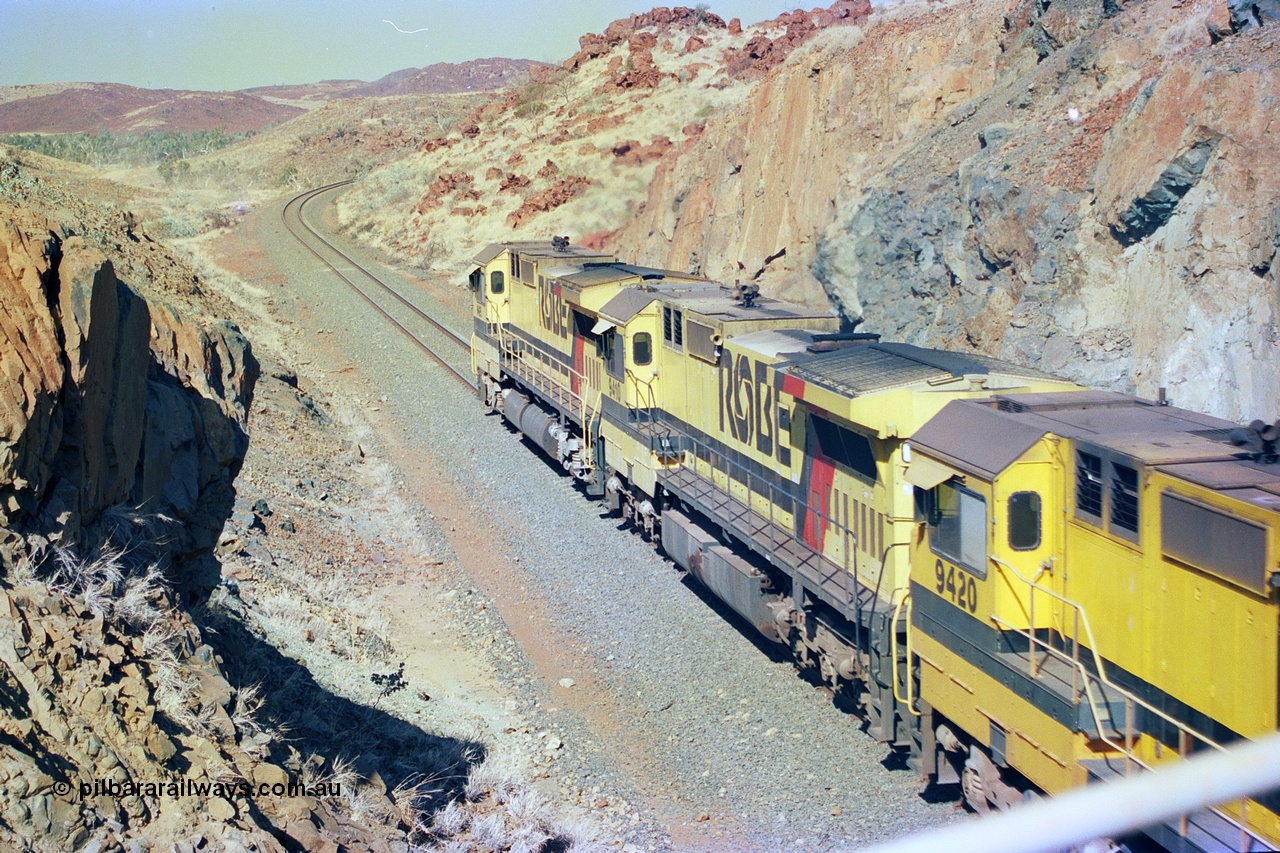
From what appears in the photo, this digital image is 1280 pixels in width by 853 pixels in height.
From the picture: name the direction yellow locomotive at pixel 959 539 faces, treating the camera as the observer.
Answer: facing away from the viewer and to the left of the viewer

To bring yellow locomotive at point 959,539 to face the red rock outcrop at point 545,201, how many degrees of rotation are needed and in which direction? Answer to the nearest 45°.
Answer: approximately 45° to its right
